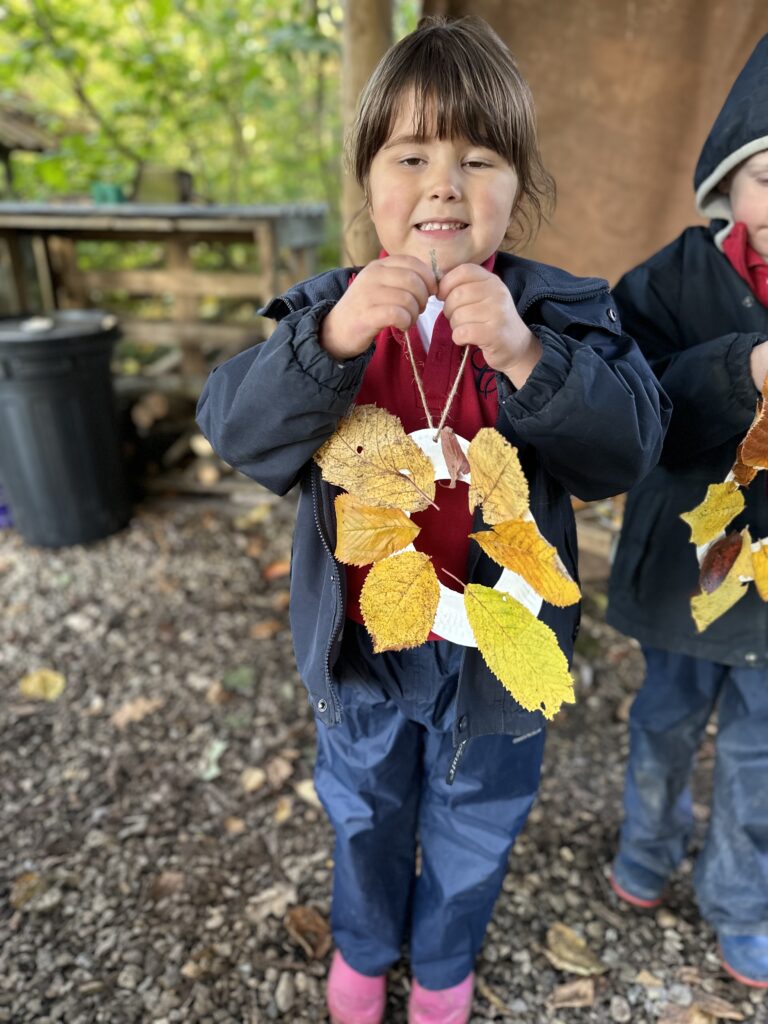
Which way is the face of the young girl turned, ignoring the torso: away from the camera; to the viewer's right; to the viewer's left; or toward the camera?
toward the camera

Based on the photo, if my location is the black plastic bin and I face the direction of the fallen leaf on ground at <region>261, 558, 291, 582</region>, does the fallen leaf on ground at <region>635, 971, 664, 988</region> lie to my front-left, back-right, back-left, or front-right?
front-right

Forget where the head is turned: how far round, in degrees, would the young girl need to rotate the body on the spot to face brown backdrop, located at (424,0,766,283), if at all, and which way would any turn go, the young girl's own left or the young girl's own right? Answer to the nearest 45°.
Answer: approximately 180°

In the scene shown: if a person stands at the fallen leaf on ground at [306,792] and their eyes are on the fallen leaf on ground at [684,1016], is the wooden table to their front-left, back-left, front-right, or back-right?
back-left

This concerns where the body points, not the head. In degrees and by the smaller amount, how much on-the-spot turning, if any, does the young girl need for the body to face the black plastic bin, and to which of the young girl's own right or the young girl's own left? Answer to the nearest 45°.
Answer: approximately 135° to the young girl's own right

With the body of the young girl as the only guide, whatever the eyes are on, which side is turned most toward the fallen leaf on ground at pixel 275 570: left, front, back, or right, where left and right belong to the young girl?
back

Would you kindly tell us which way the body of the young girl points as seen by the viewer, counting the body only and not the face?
toward the camera
